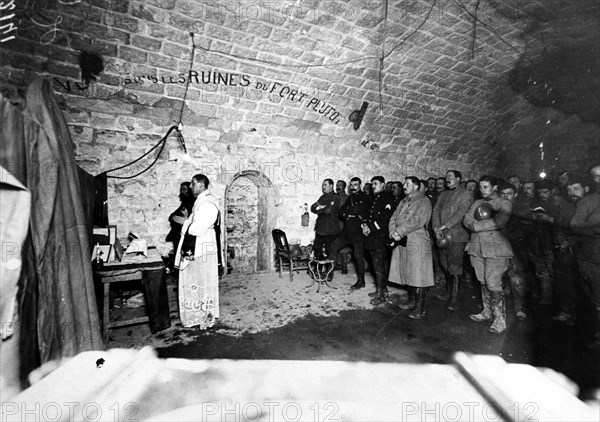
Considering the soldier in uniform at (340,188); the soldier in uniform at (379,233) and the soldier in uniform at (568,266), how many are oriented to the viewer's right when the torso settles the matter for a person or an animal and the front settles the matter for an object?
0

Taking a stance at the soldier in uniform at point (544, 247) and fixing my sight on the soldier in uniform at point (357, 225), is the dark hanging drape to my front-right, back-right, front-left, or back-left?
front-left

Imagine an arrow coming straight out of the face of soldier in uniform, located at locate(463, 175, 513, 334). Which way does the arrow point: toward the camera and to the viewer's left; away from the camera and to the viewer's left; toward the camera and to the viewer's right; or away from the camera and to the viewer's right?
toward the camera and to the viewer's left

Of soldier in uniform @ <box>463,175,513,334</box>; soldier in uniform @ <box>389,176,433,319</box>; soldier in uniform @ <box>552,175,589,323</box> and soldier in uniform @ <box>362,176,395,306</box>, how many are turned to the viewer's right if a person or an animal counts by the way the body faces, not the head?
0

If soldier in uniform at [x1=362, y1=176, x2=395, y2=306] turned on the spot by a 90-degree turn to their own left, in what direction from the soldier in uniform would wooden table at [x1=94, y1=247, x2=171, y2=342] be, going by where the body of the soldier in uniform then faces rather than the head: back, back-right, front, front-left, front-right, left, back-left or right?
right

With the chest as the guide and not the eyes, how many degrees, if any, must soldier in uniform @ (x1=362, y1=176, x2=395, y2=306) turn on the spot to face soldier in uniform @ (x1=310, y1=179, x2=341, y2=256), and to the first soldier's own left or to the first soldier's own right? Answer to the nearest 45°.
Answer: approximately 90° to the first soldier's own right

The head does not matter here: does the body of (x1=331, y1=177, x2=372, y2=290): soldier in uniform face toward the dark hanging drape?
yes

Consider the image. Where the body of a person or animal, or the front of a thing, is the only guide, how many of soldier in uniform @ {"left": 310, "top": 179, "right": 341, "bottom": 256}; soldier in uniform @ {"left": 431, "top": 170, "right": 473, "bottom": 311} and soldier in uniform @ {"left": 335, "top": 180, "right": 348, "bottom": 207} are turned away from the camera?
0

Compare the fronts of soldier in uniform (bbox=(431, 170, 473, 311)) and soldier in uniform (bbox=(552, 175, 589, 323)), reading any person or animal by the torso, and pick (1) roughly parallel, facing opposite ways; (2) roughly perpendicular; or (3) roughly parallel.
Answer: roughly parallel

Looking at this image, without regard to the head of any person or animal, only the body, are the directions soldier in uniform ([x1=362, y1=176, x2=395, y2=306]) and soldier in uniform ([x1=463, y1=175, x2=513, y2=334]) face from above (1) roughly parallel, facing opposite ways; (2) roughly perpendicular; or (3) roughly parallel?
roughly parallel

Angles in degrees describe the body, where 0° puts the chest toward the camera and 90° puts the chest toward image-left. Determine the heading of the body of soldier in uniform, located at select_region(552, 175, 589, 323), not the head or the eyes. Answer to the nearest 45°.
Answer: approximately 45°

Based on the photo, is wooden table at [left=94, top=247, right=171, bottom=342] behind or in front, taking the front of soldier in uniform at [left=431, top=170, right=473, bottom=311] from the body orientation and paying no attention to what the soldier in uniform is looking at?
in front

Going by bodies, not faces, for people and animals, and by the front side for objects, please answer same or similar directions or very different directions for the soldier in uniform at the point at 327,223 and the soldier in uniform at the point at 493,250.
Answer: same or similar directions

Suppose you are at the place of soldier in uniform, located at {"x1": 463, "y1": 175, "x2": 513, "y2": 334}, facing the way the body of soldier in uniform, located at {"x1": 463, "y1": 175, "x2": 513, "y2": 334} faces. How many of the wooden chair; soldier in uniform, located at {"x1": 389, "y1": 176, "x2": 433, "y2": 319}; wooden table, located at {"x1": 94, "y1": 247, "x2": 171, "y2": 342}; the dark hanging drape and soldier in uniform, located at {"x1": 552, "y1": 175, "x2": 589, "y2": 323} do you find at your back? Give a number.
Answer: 1

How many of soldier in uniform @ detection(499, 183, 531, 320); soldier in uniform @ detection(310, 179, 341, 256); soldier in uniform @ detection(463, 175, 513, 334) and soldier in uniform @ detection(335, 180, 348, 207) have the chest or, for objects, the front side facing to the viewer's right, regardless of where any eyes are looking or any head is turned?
0

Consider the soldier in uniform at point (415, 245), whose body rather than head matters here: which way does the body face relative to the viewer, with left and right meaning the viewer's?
facing the viewer and to the left of the viewer
